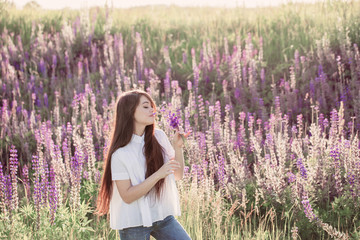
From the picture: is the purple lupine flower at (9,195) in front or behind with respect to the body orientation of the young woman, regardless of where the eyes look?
behind

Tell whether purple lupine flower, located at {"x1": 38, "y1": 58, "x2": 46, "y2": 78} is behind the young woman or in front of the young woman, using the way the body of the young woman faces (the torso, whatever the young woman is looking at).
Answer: behind

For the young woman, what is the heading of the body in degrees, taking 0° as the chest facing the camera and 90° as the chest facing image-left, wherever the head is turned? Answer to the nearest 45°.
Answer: approximately 315°

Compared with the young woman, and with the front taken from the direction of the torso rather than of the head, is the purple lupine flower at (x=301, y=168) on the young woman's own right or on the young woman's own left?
on the young woman's own left

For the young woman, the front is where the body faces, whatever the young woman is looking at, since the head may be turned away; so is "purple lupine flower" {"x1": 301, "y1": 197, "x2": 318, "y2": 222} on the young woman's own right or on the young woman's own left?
on the young woman's own left

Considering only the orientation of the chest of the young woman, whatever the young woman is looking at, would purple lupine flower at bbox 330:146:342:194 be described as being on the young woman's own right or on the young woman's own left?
on the young woman's own left
